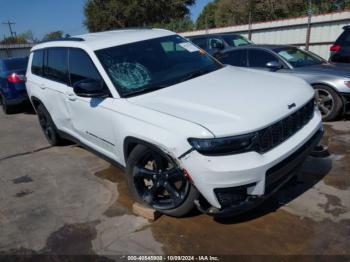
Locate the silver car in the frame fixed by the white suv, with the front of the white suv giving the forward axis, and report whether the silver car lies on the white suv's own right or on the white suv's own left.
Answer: on the white suv's own left

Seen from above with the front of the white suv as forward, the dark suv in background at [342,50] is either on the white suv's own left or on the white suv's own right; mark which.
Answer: on the white suv's own left

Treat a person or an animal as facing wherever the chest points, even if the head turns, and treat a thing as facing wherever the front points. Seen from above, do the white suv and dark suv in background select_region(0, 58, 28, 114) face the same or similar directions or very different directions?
very different directions

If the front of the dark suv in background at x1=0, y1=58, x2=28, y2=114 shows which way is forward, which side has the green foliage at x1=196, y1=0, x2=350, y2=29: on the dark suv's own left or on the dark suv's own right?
on the dark suv's own right

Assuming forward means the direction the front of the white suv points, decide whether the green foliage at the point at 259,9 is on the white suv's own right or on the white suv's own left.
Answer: on the white suv's own left

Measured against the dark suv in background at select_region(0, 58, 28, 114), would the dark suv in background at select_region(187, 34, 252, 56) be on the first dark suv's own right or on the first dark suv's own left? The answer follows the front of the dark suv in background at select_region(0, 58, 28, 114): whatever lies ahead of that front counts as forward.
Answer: on the first dark suv's own right

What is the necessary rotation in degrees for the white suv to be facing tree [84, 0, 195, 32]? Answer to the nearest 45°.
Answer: approximately 135° to its left

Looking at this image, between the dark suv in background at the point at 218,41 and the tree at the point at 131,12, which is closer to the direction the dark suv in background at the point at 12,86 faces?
the tree

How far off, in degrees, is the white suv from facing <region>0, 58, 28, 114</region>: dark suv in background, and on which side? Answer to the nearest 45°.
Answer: approximately 180°

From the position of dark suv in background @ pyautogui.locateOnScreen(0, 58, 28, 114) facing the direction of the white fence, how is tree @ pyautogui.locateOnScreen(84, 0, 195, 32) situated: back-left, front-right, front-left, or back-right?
front-left

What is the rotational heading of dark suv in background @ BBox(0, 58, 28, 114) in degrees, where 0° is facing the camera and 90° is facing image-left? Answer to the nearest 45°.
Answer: approximately 135°
